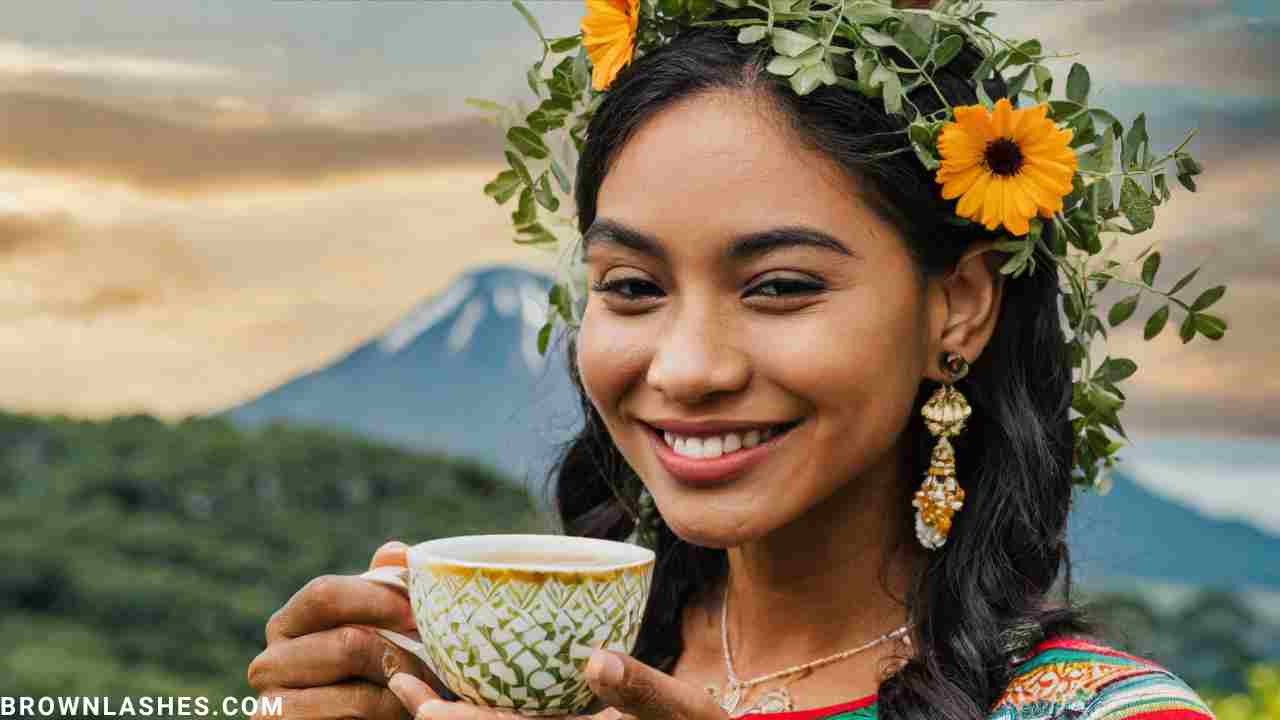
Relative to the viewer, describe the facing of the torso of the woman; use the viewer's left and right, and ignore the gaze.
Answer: facing the viewer and to the left of the viewer
